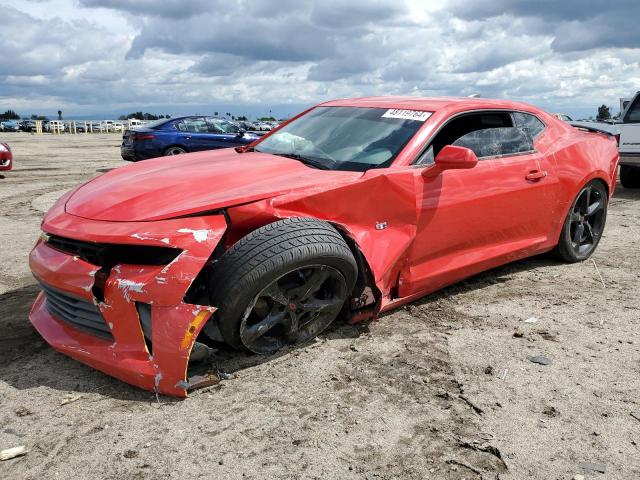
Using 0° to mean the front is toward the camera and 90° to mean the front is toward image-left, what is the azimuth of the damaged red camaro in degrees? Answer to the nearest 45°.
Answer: approximately 45°

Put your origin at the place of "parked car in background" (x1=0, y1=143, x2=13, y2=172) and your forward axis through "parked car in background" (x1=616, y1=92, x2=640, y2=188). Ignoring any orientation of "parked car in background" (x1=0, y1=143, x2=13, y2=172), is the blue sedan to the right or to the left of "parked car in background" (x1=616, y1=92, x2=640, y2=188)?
left

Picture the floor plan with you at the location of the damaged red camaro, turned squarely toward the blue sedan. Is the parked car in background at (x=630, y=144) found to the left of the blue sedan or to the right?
right

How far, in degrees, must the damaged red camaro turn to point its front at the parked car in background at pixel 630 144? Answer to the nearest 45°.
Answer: approximately 180°

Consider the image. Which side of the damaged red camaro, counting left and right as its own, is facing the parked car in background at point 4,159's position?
right

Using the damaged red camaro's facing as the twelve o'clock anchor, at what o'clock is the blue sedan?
The blue sedan is roughly at 4 o'clock from the damaged red camaro.

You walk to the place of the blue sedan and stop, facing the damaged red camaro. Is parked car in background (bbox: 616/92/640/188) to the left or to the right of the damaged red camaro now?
left
